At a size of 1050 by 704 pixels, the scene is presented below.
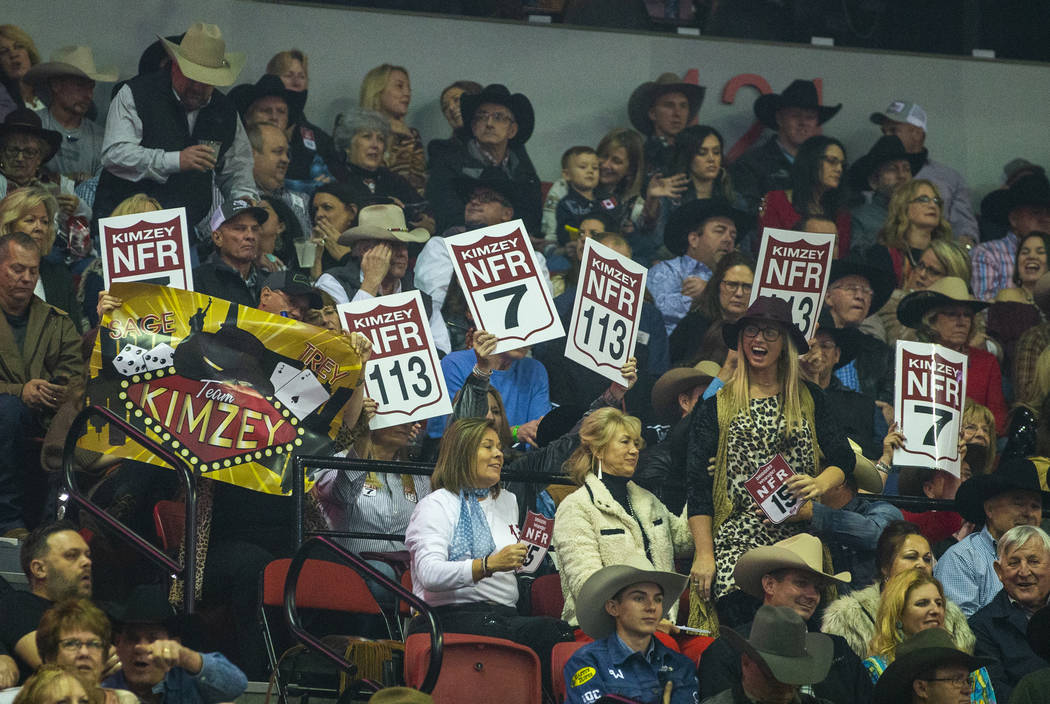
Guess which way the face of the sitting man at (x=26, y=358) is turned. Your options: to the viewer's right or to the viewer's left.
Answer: to the viewer's right

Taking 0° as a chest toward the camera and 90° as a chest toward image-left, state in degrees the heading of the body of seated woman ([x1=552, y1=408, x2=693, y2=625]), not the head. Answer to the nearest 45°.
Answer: approximately 315°

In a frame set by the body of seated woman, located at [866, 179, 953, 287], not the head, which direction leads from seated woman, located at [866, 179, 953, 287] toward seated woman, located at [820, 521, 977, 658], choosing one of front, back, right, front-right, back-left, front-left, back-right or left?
front-right

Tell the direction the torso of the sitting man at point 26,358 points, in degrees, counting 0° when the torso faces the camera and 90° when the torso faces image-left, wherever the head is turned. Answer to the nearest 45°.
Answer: approximately 315°

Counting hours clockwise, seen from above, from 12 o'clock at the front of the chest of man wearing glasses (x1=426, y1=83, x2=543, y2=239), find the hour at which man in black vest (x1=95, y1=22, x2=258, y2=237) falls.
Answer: The man in black vest is roughly at 2 o'clock from the man wearing glasses.

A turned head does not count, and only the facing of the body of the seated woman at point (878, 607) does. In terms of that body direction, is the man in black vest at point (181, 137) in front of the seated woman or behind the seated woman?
behind
